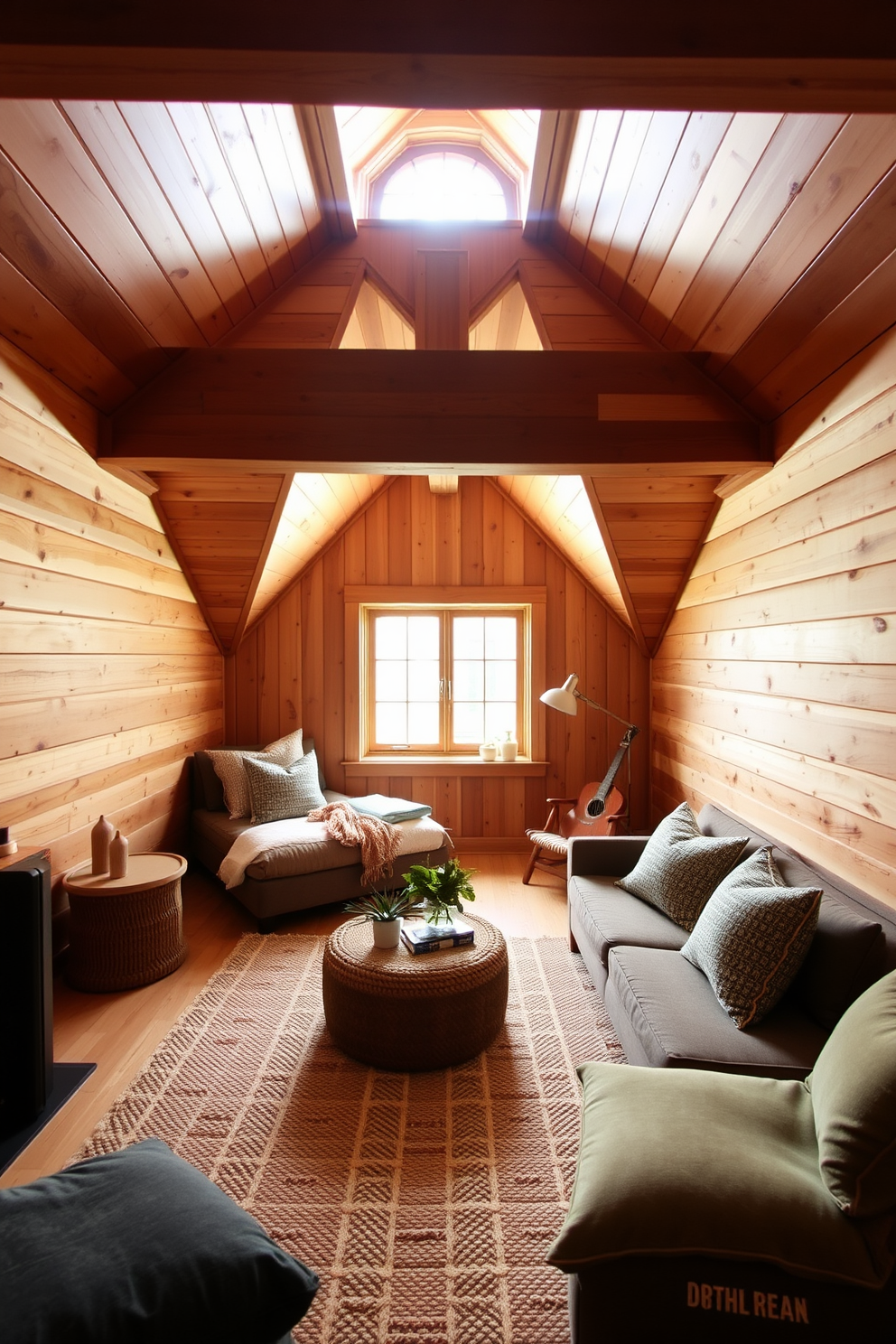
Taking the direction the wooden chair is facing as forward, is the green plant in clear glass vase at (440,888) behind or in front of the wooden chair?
in front

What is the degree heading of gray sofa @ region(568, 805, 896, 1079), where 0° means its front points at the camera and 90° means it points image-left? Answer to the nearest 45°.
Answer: approximately 90°

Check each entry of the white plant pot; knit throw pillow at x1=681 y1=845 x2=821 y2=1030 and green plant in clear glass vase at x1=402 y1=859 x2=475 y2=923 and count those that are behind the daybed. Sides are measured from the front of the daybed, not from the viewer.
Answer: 0

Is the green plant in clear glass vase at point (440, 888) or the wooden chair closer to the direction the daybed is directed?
the green plant in clear glass vase

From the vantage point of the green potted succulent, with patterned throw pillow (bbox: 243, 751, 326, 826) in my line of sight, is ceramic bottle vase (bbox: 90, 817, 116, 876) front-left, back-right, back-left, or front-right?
front-left

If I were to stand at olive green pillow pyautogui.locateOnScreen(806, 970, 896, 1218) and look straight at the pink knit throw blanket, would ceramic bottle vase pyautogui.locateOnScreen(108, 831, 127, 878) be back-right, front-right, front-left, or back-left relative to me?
front-left

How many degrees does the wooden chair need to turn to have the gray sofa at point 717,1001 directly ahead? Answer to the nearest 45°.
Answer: approximately 45° to its left

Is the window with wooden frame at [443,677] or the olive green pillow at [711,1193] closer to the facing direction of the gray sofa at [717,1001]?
the window with wooden frame

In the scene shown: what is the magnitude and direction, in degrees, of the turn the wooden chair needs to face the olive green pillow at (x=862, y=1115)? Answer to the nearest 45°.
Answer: approximately 45° to its left

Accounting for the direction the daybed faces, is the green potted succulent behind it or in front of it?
in front

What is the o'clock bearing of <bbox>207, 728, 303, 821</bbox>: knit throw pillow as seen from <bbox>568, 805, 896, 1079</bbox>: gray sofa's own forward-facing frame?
The knit throw pillow is roughly at 1 o'clock from the gray sofa.

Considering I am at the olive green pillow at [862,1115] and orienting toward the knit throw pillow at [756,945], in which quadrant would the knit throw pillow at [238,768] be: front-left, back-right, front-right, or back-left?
front-left

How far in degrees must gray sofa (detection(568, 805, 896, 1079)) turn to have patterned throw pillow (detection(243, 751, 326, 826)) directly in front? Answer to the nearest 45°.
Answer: approximately 45° to its right

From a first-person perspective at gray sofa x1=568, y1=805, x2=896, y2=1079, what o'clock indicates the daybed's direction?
The daybed is roughly at 1 o'clock from the gray sofa.

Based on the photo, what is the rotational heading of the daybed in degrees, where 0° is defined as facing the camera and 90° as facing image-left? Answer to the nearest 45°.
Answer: approximately 315°

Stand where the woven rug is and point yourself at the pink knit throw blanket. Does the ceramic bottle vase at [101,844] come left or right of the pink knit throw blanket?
left

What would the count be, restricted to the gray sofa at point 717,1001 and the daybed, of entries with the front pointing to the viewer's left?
1
